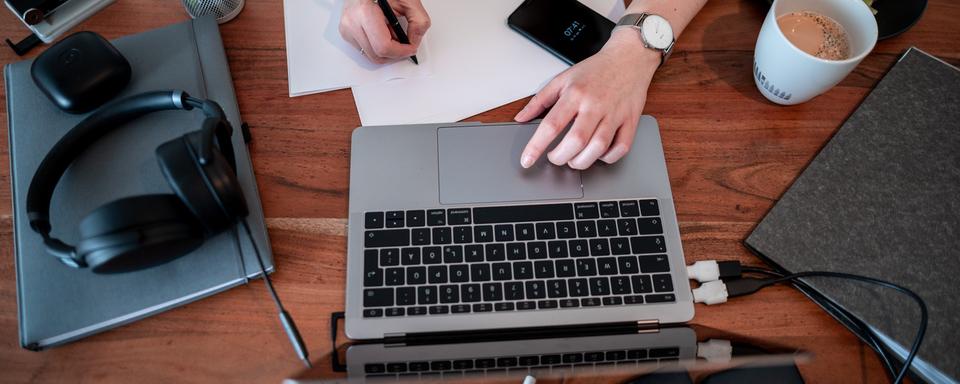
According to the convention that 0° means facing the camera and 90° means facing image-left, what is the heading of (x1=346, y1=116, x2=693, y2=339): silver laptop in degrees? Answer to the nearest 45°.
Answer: approximately 180°
